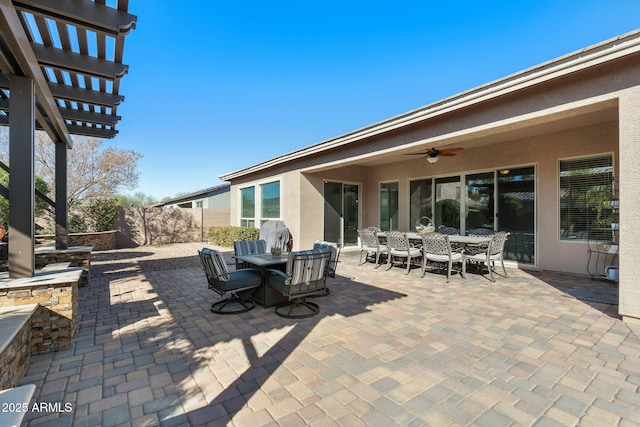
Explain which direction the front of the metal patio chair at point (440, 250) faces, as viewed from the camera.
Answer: facing away from the viewer and to the right of the viewer

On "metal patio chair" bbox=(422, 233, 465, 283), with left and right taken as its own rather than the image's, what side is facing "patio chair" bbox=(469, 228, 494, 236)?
front

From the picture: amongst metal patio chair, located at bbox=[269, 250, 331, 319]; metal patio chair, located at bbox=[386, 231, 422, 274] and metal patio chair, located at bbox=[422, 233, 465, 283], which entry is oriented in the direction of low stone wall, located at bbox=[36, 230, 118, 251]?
metal patio chair, located at bbox=[269, 250, 331, 319]

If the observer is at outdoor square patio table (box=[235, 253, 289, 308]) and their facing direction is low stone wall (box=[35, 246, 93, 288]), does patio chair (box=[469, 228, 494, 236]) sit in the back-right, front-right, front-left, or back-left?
back-right

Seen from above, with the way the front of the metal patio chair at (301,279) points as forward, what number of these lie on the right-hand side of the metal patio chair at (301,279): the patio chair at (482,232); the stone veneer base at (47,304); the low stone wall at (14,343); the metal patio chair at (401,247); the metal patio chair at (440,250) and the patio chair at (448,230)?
4

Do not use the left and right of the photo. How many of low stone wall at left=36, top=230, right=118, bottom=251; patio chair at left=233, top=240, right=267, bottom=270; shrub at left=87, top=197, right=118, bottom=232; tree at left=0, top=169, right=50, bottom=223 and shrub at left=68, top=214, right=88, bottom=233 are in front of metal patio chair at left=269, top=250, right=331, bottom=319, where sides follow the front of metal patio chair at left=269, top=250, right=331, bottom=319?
5

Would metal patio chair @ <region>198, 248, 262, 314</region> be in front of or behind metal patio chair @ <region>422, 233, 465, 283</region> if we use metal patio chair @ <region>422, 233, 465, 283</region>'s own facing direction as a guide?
behind

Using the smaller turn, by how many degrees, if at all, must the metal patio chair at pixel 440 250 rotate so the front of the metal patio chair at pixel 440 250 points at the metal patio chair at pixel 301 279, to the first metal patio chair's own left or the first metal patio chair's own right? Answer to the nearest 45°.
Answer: approximately 180°

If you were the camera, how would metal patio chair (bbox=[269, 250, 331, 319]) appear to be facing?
facing away from the viewer and to the left of the viewer

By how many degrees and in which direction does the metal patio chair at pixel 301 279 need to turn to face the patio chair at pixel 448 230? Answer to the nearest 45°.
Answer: approximately 90° to its right

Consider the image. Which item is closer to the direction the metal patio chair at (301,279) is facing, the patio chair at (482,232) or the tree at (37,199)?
the tree

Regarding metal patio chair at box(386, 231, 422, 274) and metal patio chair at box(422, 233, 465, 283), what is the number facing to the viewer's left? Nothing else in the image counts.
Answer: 0

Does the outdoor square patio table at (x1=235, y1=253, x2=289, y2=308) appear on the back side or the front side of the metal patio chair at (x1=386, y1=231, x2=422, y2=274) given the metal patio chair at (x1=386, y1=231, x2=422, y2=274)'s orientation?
on the back side

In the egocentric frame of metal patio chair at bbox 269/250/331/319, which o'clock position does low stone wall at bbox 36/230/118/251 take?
The low stone wall is roughly at 12 o'clock from the metal patio chair.

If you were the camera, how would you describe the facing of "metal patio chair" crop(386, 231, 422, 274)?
facing away from the viewer and to the right of the viewer

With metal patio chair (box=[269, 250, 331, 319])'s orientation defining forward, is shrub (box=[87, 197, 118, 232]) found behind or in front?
in front

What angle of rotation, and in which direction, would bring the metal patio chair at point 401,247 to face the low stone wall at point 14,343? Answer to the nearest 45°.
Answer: approximately 180°
